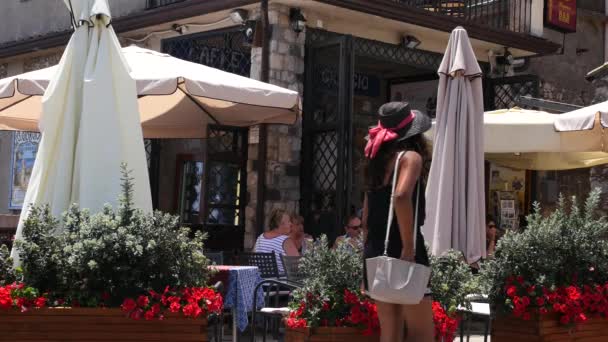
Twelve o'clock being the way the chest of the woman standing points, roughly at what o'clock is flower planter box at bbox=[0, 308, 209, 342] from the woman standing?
The flower planter box is roughly at 7 o'clock from the woman standing.

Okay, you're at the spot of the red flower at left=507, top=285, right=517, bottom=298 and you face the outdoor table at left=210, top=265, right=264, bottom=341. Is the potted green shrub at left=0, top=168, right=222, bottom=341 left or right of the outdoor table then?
left

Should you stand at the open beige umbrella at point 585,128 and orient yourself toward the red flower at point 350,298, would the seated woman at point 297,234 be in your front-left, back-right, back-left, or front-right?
front-right

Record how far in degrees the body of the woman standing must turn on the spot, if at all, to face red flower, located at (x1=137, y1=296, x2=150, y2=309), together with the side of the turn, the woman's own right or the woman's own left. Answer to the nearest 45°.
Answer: approximately 135° to the woman's own left

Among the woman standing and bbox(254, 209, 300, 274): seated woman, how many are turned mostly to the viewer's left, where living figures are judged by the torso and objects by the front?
0

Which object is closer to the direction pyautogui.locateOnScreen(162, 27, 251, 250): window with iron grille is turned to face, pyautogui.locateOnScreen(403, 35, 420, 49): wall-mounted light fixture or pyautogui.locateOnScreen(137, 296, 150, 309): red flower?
the red flower
